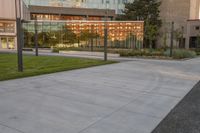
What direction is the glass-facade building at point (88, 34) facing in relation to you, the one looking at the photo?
facing the viewer
